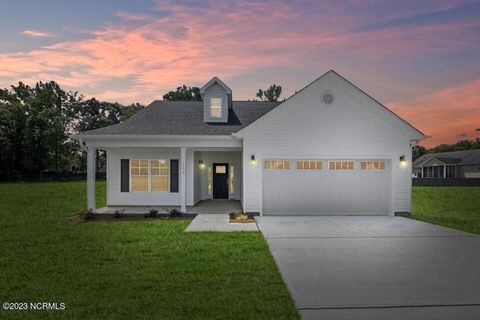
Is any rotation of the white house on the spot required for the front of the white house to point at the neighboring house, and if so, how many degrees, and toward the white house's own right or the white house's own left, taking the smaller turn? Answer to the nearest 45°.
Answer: approximately 135° to the white house's own left

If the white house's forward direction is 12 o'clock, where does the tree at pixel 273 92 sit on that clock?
The tree is roughly at 6 o'clock from the white house.

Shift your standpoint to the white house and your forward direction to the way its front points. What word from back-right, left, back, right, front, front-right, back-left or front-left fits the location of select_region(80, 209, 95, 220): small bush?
right

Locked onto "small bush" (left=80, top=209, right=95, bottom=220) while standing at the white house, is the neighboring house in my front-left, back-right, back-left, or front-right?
back-right

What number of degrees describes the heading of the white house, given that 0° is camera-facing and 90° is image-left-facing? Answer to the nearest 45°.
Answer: approximately 0°

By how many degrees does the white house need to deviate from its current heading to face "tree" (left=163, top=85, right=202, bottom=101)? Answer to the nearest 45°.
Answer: approximately 180°

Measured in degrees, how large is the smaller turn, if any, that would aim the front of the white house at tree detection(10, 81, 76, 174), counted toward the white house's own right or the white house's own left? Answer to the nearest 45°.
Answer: approximately 135° to the white house's own right
